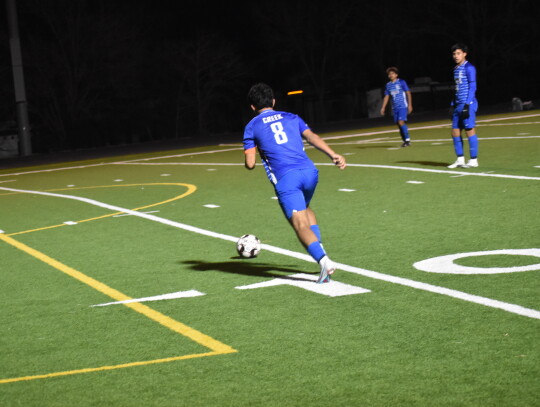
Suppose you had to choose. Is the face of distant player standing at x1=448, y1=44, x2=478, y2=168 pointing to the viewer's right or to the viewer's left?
to the viewer's left

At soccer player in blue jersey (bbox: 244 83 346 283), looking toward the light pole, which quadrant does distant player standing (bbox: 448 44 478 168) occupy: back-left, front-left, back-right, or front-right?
front-right

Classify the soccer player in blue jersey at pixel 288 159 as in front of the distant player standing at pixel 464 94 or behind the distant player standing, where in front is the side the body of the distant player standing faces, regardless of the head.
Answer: in front

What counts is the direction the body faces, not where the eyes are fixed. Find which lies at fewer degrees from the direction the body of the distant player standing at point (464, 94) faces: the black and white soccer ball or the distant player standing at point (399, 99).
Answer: the black and white soccer ball

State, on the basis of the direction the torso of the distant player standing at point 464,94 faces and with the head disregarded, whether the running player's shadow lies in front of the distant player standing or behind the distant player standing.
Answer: in front

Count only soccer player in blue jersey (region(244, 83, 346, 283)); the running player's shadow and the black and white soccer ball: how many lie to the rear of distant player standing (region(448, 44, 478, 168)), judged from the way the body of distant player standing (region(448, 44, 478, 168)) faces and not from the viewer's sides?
0

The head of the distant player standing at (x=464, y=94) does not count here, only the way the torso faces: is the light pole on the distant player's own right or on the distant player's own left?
on the distant player's own right

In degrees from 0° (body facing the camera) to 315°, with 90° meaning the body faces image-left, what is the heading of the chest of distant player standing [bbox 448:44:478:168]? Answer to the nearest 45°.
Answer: approximately 45°

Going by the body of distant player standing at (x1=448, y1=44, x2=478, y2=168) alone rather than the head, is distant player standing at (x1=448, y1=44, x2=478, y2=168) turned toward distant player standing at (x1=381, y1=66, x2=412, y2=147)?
no

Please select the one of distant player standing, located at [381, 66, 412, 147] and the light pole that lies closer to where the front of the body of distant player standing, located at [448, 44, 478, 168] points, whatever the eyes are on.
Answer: the light pole

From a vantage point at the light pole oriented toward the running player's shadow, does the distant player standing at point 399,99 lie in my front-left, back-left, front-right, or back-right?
front-left

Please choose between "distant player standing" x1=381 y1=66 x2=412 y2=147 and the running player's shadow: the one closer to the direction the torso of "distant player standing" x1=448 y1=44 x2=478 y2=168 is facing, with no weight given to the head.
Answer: the running player's shadow

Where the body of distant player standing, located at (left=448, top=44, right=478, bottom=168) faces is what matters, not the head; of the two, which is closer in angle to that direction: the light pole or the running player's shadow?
the running player's shadow
